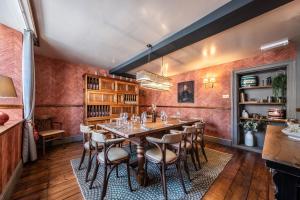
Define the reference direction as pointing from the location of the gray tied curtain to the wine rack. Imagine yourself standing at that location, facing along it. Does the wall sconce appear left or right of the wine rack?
right

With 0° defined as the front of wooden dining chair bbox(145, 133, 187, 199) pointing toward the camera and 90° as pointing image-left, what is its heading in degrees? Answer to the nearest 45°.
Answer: approximately 135°

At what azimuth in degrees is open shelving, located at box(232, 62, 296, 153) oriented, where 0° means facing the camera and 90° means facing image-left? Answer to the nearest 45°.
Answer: approximately 45°

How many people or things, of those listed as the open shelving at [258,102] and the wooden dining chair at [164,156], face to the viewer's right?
0

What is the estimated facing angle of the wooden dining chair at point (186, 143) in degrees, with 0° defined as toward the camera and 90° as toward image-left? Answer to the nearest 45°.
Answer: approximately 135°

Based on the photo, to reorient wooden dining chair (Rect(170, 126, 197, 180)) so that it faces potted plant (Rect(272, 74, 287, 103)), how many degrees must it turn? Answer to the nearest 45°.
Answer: approximately 90° to its right

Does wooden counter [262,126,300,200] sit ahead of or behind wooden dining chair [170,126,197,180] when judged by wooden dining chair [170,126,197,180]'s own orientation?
behind

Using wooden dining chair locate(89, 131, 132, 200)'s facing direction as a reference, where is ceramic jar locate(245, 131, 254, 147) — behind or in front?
in front

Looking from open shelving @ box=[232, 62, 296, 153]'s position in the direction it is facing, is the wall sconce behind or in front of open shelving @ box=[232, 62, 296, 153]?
in front

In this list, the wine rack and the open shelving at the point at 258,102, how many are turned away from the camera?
0

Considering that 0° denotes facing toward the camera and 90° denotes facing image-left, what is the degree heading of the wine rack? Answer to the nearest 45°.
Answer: approximately 315°
